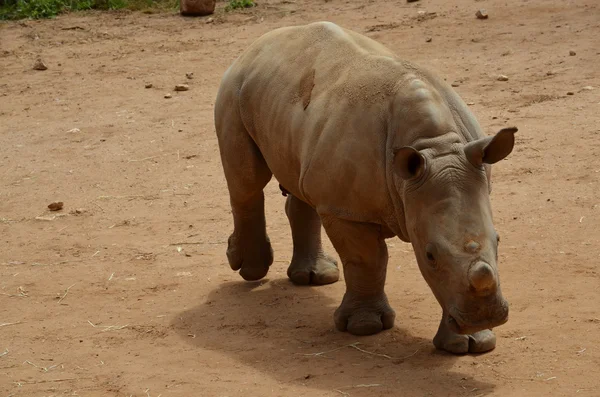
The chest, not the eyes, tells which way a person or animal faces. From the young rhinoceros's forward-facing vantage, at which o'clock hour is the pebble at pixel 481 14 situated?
The pebble is roughly at 8 o'clock from the young rhinoceros.

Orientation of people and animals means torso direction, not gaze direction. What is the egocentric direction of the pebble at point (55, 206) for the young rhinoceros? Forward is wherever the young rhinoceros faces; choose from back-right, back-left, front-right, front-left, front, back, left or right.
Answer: back

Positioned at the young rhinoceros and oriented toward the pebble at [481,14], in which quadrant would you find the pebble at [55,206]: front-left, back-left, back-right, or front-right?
front-left

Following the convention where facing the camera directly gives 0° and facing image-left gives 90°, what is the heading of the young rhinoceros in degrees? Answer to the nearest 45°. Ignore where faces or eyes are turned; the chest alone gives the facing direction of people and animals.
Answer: approximately 315°

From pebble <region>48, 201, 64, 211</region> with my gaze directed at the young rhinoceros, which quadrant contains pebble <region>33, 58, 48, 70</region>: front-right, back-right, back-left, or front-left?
back-left

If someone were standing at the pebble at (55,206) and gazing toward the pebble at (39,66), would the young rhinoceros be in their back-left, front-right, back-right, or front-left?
back-right

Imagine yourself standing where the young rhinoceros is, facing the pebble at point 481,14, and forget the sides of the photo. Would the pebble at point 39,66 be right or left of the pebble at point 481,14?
left

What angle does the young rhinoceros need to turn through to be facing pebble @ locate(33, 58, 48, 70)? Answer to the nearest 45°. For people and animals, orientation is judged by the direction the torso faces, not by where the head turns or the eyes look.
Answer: approximately 180°
